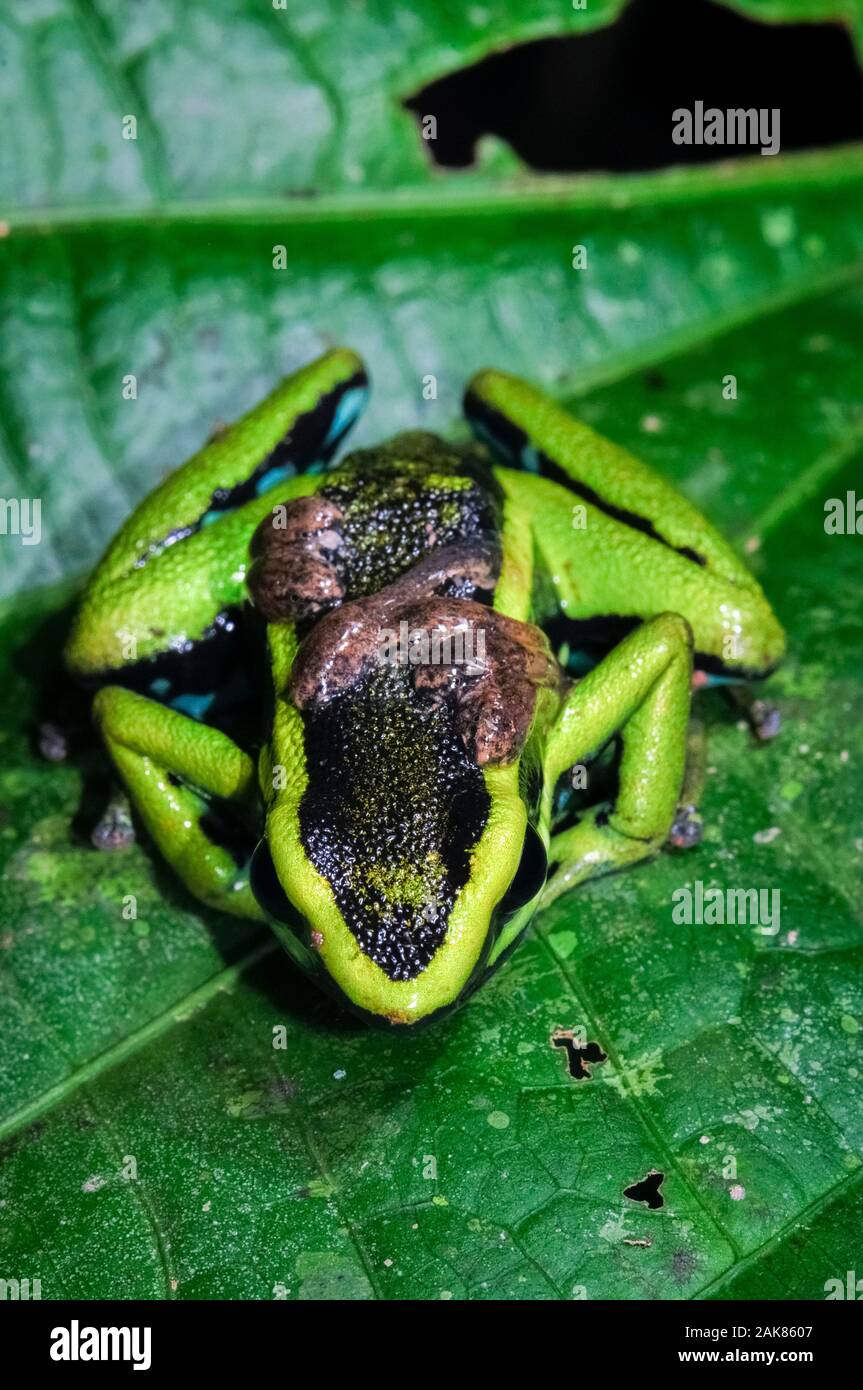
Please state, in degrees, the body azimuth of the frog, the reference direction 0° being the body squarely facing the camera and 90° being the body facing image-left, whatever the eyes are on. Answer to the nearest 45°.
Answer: approximately 0°
